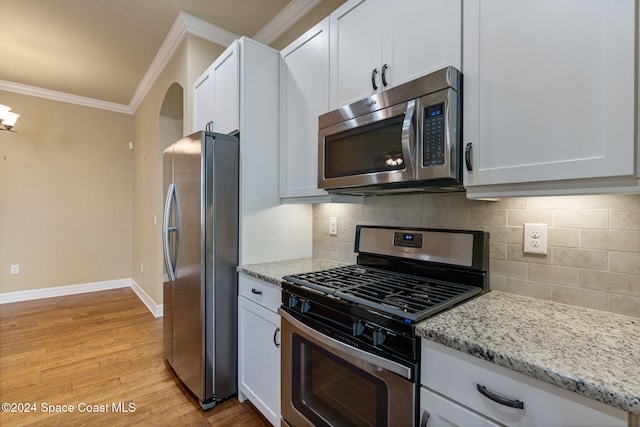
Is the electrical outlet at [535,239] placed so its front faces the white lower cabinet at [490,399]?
yes

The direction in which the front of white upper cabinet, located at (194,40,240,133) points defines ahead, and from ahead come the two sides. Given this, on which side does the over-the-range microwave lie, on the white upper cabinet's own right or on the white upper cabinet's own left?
on the white upper cabinet's own left

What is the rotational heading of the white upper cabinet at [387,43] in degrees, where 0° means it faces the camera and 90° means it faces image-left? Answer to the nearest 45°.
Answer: approximately 45°

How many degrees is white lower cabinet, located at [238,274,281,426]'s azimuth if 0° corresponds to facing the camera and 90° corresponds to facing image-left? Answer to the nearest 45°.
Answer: approximately 45°

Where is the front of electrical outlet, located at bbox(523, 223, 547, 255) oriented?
toward the camera

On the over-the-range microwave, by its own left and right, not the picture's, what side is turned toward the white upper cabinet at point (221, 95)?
right

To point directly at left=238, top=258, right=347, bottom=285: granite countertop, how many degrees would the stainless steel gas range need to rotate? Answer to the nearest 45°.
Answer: approximately 90° to its right

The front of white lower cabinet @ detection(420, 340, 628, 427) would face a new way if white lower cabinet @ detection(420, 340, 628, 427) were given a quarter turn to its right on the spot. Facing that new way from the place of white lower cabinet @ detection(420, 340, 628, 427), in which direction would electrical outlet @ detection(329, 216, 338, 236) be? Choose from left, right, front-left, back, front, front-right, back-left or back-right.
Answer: front
